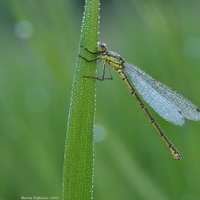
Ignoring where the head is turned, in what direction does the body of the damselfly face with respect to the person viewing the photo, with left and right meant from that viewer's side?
facing to the left of the viewer
